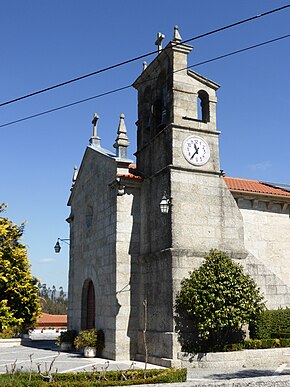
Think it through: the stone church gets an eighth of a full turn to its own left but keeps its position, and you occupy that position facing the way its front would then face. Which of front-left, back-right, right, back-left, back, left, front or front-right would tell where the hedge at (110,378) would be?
front

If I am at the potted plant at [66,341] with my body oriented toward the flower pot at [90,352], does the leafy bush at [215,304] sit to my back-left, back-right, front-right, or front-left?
front-left

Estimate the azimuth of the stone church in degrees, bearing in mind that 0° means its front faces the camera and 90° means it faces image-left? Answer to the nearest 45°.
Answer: approximately 45°
